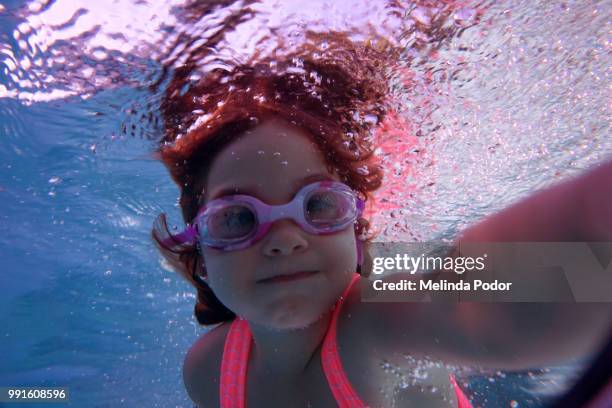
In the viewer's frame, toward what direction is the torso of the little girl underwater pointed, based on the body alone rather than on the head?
toward the camera
